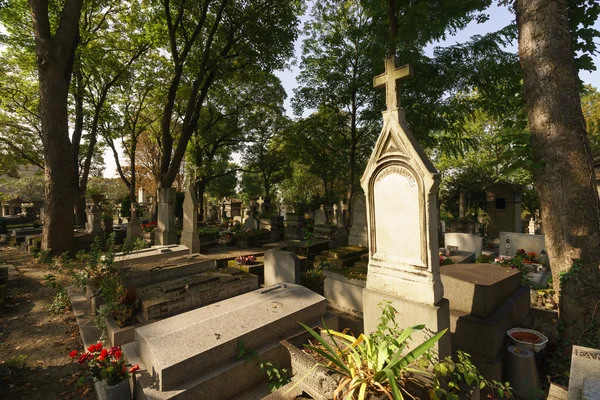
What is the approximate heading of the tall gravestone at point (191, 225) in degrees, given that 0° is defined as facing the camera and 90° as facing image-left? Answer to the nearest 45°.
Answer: approximately 45°

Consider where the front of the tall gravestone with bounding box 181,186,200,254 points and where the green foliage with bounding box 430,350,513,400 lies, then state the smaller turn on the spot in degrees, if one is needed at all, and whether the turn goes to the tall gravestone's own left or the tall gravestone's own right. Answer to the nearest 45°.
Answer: approximately 45° to the tall gravestone's own left

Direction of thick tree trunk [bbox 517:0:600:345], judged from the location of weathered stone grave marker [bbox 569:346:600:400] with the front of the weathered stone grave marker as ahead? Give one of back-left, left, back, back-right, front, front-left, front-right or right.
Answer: back

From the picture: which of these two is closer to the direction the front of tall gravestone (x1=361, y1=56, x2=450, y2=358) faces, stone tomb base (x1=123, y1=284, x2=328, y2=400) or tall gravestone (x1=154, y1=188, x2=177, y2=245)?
the stone tomb base

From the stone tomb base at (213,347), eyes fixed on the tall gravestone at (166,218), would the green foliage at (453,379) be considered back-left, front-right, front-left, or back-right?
back-right

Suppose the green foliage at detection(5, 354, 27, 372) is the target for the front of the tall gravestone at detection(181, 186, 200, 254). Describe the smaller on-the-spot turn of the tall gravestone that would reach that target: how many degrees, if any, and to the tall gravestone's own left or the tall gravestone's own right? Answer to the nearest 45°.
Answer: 0° — it already faces it

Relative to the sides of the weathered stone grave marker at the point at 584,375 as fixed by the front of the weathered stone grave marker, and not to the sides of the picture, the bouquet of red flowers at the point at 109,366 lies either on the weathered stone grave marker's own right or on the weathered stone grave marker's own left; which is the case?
on the weathered stone grave marker's own right

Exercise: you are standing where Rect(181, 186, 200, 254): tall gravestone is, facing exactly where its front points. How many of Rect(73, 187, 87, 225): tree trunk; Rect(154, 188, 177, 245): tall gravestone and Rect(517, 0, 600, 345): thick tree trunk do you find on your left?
1
